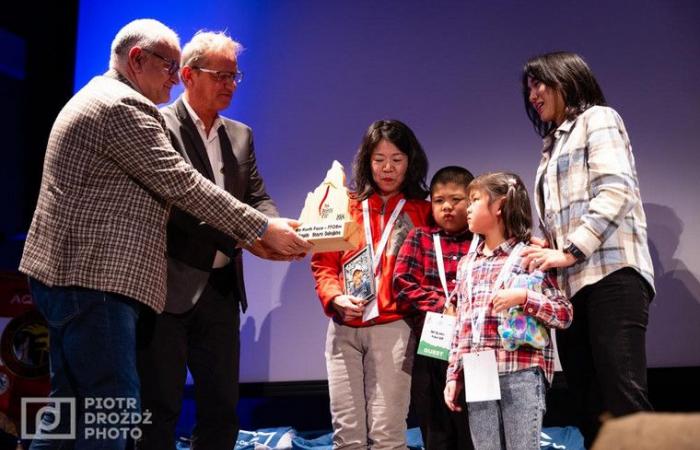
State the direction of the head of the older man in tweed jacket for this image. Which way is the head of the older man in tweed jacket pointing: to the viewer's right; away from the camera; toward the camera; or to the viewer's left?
to the viewer's right

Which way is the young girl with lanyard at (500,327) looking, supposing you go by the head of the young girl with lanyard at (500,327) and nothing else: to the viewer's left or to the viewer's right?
to the viewer's left

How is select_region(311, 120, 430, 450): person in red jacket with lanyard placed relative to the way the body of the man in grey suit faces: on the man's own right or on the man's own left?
on the man's own left

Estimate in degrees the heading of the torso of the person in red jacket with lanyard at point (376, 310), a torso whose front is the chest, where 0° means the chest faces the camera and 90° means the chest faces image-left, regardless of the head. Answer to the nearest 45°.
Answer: approximately 0°

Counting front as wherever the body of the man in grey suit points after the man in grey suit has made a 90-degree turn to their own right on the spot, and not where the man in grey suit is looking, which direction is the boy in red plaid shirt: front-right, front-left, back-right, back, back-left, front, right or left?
back-left

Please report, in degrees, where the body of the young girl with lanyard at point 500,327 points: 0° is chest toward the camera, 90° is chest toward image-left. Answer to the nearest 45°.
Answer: approximately 45°

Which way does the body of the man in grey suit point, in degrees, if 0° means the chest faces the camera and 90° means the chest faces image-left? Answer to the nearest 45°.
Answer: approximately 315°

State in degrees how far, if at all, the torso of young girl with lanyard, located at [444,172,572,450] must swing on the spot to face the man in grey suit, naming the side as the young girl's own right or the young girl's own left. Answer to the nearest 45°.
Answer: approximately 45° to the young girl's own right

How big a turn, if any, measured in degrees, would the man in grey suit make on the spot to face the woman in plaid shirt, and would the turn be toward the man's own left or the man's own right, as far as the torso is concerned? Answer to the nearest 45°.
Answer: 0° — they already face them

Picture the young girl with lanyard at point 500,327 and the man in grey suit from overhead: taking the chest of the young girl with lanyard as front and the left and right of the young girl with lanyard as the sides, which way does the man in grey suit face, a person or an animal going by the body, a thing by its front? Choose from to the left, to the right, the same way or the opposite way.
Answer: to the left

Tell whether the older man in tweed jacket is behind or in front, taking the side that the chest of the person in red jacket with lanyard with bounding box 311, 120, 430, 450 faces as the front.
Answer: in front
